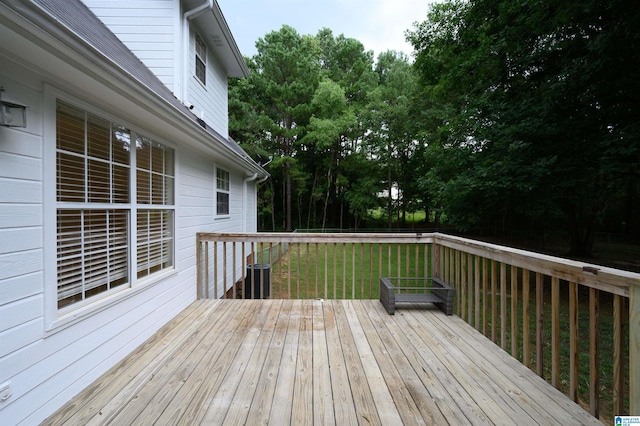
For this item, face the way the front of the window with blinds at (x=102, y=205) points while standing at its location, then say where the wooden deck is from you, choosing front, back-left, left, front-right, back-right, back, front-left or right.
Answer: front

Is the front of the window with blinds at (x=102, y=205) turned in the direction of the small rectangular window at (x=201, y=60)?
no

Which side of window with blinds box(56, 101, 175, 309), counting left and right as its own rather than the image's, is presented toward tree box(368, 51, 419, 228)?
left

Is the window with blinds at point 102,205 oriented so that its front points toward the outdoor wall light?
no

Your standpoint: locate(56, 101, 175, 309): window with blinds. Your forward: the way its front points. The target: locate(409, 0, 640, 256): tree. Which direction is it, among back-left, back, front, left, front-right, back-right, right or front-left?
front-left

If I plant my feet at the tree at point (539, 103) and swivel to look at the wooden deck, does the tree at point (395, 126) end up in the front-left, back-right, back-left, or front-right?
back-right

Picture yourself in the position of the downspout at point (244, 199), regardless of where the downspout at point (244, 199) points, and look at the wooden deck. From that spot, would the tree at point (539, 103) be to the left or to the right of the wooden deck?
left

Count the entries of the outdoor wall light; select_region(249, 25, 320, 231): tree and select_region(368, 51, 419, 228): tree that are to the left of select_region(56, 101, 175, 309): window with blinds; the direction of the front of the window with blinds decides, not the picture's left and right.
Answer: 2

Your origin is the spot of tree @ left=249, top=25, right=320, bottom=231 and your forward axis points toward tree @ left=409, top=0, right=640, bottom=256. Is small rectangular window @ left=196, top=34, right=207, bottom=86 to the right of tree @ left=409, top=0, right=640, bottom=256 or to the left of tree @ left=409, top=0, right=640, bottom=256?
right

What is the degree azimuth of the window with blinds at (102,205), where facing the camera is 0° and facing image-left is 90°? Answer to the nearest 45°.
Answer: approximately 315°

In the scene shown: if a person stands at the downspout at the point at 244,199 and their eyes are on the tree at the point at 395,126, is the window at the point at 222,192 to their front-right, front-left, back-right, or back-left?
back-right

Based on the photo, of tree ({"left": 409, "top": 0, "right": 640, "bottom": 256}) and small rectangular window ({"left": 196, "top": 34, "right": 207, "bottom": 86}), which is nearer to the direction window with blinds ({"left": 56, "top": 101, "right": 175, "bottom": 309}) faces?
the tree
